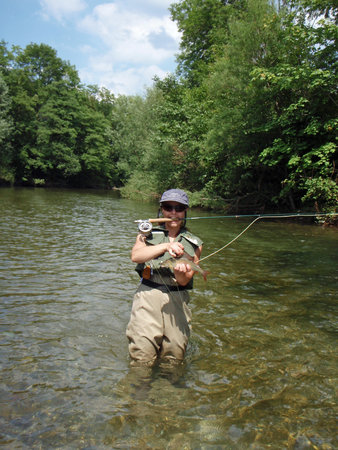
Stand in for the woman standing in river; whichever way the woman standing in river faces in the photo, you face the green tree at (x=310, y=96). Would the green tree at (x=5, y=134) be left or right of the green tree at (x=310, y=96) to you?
left

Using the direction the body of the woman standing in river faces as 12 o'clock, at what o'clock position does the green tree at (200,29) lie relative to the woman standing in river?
The green tree is roughly at 6 o'clock from the woman standing in river.

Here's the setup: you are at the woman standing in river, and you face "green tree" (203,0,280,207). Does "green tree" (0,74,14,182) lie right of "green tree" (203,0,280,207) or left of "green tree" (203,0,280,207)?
left

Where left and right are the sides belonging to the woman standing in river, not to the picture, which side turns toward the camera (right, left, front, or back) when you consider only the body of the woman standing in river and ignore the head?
front

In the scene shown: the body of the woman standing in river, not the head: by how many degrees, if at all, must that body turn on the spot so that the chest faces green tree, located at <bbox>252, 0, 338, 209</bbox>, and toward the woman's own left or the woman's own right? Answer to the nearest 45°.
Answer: approximately 135° to the woman's own left

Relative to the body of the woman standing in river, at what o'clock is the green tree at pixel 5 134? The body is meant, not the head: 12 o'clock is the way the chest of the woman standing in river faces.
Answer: The green tree is roughly at 5 o'clock from the woman standing in river.

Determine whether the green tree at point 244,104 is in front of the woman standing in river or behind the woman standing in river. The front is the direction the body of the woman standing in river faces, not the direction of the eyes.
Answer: behind
